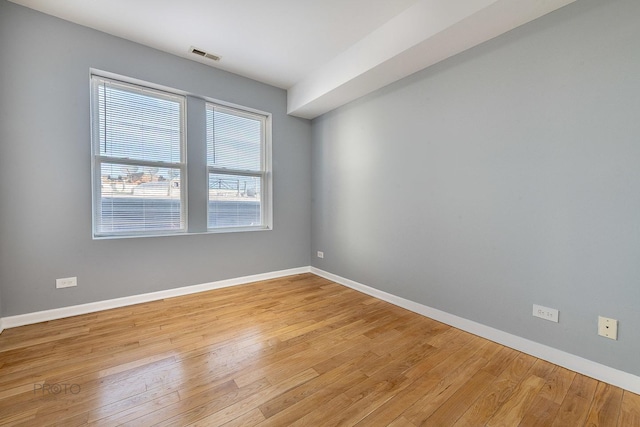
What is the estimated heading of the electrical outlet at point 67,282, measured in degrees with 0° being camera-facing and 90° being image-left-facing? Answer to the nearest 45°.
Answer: approximately 0°

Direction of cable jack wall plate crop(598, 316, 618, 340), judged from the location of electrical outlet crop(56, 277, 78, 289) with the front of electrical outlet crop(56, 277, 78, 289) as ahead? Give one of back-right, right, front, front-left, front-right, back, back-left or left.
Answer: front-left

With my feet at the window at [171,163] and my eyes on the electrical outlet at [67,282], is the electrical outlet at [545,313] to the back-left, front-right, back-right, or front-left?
back-left

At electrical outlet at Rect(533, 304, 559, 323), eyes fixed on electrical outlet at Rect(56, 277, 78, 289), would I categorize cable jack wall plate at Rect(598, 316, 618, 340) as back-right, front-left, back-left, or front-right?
back-left

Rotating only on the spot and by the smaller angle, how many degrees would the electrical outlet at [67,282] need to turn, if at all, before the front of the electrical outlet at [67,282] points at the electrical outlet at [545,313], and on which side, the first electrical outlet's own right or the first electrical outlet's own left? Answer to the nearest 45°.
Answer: approximately 45° to the first electrical outlet's own left

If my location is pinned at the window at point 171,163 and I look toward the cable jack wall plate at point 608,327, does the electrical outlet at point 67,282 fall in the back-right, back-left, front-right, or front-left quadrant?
back-right
